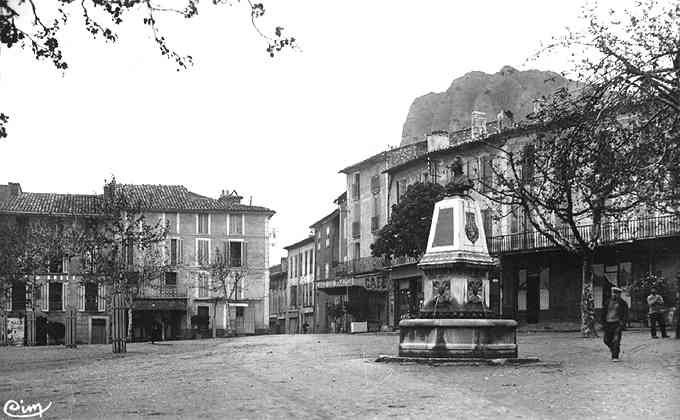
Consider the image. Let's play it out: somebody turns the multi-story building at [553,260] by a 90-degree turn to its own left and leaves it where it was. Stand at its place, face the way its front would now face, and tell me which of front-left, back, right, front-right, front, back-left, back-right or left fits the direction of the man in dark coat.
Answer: front-right

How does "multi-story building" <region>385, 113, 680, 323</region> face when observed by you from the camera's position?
facing the viewer and to the left of the viewer

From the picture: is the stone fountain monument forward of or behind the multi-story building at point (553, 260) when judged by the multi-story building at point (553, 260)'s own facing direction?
forward
